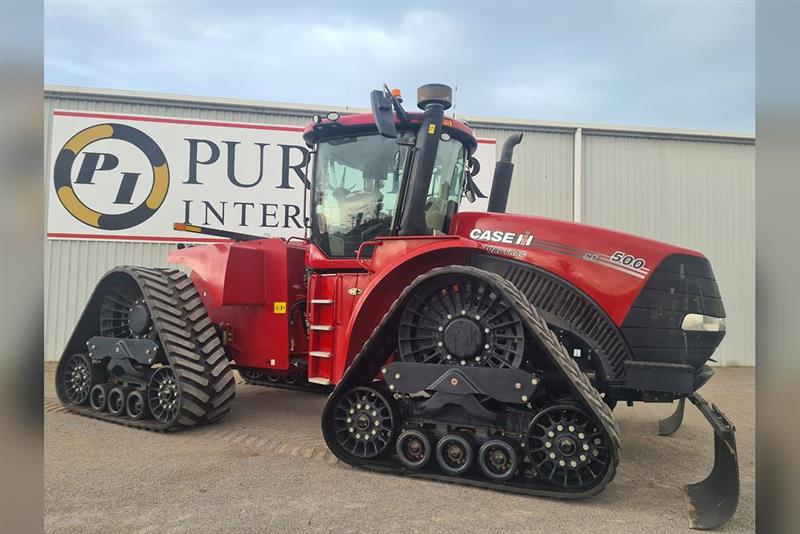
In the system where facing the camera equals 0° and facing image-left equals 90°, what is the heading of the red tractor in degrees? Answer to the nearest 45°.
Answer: approximately 315°

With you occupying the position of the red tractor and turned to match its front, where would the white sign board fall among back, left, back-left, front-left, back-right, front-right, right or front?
back
